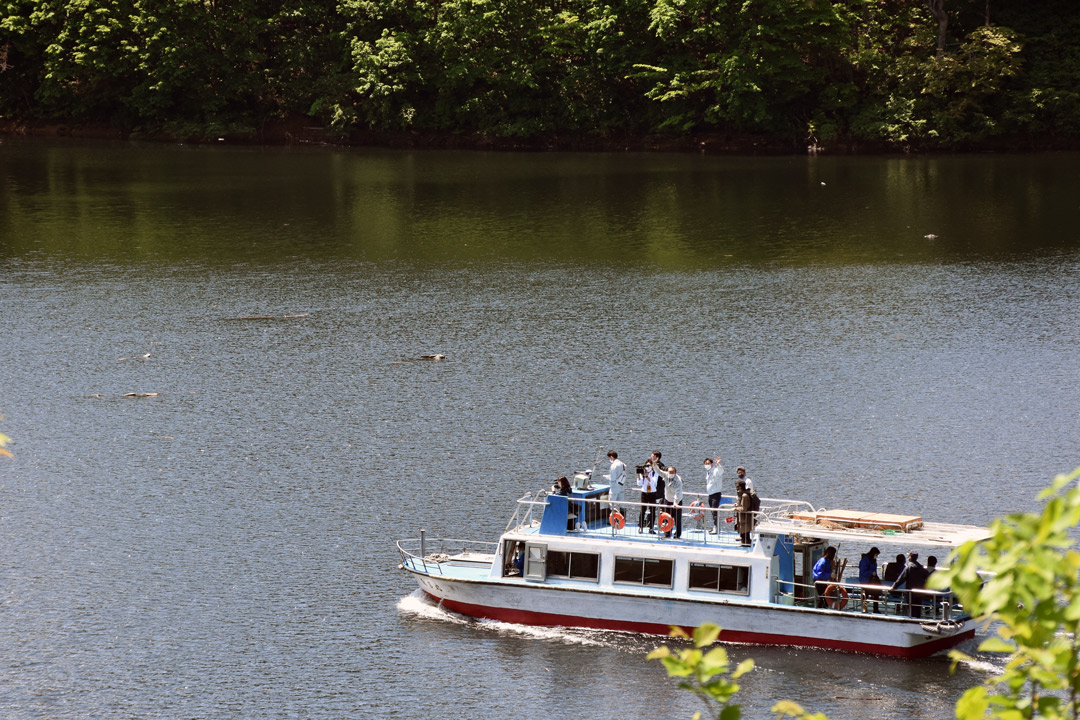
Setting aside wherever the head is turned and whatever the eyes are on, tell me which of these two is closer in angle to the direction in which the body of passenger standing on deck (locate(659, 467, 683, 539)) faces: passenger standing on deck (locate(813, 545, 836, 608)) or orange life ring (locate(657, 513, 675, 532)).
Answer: the orange life ring

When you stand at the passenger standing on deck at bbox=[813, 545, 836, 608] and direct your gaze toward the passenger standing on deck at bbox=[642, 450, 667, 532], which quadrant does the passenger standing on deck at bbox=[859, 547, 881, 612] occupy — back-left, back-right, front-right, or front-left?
back-right

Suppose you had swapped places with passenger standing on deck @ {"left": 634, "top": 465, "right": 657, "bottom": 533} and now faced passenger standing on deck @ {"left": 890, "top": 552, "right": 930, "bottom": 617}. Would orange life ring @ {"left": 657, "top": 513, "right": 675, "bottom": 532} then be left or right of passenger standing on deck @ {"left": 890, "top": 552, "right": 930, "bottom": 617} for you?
right

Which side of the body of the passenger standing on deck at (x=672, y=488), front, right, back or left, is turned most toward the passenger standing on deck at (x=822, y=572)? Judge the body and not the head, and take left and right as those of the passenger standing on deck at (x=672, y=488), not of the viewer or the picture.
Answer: left

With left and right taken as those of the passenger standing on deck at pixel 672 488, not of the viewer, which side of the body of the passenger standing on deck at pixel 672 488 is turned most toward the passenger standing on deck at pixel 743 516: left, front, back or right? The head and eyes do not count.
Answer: left

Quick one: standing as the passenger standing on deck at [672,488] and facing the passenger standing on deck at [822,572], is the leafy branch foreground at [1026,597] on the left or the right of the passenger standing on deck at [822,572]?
right

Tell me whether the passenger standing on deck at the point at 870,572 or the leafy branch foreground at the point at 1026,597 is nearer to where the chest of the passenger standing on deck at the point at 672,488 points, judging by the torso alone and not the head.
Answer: the leafy branch foreground

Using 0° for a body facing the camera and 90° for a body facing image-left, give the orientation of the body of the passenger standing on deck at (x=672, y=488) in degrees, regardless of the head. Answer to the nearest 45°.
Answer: approximately 45°

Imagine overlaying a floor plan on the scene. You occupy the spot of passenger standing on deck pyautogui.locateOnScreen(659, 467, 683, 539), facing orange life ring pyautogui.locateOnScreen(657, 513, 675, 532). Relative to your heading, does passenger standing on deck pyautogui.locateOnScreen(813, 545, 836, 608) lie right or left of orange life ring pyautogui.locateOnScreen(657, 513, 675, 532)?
left
